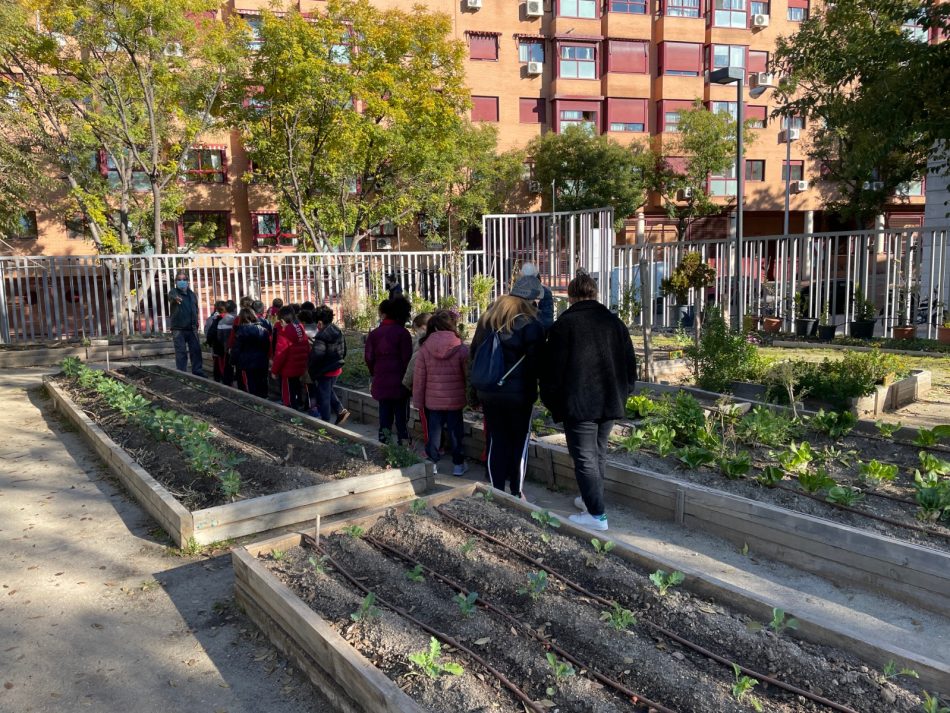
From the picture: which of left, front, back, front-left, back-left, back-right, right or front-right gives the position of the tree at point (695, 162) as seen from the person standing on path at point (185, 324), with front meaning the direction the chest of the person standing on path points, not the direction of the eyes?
back-left

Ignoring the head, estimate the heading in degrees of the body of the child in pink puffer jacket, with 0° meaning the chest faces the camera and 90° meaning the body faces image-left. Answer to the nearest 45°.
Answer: approximately 180°

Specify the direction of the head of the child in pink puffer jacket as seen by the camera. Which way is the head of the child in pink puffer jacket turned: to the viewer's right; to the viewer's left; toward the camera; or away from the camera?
away from the camera

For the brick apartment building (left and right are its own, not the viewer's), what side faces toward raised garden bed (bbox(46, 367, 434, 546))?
front

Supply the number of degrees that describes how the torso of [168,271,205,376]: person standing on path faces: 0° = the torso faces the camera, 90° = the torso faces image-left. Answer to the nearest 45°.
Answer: approximately 0°

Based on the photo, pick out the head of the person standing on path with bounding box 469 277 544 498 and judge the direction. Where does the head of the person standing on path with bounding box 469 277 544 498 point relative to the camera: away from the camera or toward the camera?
away from the camera

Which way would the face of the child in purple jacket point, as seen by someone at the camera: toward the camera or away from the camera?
away from the camera

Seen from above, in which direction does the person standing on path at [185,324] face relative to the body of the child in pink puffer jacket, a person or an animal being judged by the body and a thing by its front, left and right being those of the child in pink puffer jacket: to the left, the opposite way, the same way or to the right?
the opposite way

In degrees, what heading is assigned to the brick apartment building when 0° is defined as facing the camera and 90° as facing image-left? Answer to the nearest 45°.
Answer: approximately 0°

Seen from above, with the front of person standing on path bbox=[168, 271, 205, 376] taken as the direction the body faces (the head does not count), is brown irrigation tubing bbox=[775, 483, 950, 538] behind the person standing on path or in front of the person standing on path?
in front

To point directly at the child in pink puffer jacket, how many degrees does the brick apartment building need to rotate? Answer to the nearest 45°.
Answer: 0° — it already faces them

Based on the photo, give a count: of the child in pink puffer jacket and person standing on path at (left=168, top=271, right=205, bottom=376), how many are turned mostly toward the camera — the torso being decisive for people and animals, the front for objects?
1

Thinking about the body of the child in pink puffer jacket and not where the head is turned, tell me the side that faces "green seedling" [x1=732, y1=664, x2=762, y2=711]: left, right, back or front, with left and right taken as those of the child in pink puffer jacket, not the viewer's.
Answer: back
